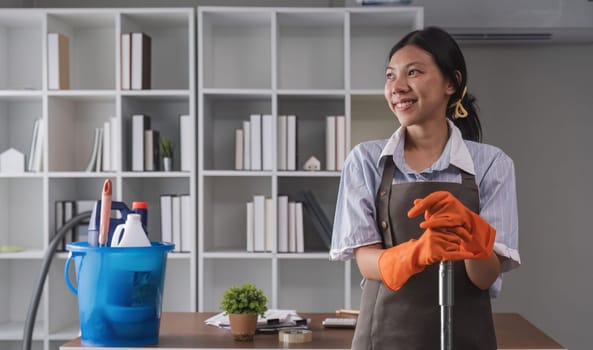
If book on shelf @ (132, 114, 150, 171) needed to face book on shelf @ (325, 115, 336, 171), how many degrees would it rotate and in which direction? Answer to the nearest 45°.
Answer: approximately 90° to its left

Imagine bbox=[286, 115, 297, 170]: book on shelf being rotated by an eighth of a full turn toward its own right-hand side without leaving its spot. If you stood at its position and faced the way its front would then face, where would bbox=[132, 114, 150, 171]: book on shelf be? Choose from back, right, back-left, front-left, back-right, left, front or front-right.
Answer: front-right

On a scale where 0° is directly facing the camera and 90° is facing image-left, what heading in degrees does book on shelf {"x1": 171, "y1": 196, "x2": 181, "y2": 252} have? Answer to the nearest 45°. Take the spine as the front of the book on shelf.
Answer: approximately 0°

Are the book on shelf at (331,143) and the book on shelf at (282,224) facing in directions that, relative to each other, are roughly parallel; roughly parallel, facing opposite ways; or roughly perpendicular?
roughly parallel

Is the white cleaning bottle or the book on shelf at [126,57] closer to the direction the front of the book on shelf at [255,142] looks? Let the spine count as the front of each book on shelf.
the white cleaning bottle

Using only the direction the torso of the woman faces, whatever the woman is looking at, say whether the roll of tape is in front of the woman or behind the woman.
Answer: behind

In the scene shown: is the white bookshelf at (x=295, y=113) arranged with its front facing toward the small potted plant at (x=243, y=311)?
yes

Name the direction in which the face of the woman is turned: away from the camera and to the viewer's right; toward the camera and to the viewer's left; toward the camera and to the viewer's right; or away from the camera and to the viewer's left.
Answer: toward the camera and to the viewer's left

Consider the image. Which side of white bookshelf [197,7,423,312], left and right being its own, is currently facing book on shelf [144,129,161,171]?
right

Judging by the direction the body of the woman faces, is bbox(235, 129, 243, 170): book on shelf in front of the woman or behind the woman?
behind

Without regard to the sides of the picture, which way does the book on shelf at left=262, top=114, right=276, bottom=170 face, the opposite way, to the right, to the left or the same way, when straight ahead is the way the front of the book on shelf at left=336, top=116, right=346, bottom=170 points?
the same way

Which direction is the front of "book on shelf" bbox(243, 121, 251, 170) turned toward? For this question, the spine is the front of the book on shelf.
toward the camera

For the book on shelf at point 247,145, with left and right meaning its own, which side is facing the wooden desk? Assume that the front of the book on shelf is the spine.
front

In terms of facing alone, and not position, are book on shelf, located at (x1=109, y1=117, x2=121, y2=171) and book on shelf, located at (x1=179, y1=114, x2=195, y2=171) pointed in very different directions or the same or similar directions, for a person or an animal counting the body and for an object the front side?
same or similar directions

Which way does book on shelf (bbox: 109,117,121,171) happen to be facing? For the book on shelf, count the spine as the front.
toward the camera
